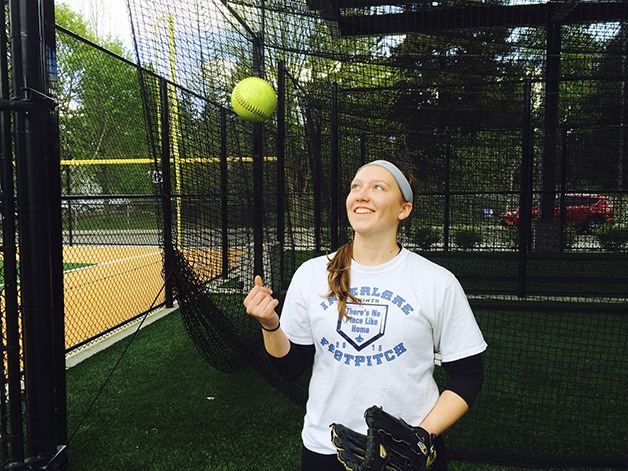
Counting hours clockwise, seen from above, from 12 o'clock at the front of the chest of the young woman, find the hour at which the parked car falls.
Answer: The parked car is roughly at 7 o'clock from the young woman.

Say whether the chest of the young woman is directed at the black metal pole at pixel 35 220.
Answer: no

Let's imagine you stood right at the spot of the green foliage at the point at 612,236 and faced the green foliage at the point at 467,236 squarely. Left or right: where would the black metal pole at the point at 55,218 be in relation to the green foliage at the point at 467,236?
left

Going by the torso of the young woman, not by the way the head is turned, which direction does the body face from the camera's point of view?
toward the camera

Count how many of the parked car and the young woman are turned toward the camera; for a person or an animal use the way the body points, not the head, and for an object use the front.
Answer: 1

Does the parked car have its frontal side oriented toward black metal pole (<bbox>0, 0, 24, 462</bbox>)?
no

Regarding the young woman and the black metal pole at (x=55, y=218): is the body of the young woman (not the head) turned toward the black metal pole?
no

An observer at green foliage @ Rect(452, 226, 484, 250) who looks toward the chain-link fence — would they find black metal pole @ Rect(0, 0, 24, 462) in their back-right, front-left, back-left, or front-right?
front-left

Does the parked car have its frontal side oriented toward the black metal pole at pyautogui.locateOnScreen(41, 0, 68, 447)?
no

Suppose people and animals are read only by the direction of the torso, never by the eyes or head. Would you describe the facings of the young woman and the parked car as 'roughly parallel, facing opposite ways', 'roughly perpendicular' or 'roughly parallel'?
roughly perpendicular

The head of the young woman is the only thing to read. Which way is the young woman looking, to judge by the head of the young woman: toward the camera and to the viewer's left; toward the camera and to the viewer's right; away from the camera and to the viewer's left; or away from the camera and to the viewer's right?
toward the camera and to the viewer's left

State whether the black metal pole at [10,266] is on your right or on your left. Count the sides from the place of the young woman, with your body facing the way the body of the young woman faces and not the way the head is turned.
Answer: on your right

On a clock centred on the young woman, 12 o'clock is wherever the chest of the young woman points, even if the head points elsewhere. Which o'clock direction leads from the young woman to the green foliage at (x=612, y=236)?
The green foliage is roughly at 7 o'clock from the young woman.
